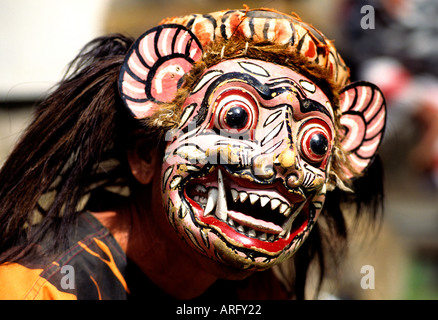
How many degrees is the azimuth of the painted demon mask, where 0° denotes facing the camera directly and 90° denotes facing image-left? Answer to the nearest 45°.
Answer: approximately 315°
